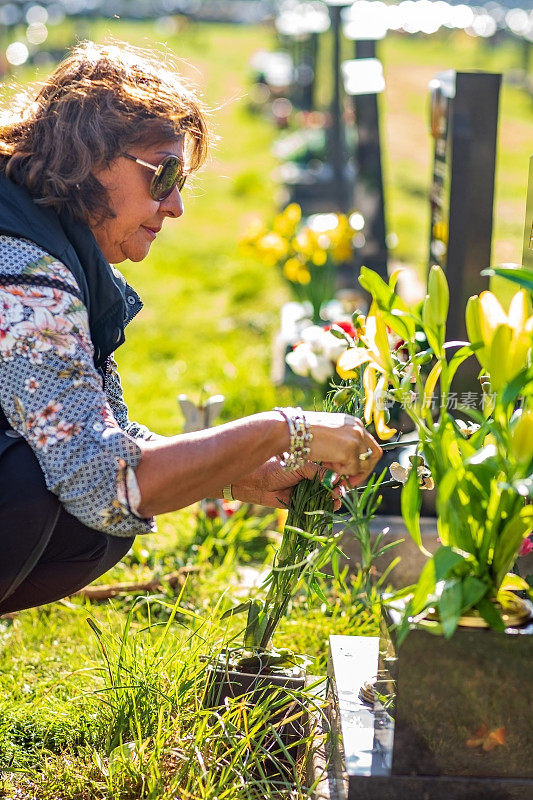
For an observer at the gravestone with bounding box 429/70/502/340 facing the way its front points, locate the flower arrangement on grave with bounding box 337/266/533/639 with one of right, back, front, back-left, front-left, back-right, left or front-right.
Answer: left

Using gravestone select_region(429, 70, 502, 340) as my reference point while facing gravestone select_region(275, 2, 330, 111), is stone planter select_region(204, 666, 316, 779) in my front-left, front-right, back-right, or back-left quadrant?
back-left

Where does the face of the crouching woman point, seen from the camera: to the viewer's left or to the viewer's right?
to the viewer's right

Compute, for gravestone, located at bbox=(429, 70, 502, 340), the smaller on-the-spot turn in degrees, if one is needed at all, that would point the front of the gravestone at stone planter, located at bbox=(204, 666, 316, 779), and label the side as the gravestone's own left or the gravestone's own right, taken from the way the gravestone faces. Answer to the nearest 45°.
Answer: approximately 90° to the gravestone's own left

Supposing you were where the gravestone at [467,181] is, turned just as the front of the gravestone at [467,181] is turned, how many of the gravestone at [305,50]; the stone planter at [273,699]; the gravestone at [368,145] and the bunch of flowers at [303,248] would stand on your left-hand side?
1

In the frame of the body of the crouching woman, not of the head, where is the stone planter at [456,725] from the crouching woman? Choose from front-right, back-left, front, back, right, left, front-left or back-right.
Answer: front-right

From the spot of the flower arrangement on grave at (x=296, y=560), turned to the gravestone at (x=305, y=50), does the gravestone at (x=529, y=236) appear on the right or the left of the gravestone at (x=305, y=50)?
right

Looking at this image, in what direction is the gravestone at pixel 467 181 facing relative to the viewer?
to the viewer's left

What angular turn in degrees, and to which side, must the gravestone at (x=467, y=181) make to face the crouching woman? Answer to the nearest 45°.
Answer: approximately 90° to its left

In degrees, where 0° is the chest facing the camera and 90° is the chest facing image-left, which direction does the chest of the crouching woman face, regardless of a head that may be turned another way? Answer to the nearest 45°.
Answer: approximately 270°

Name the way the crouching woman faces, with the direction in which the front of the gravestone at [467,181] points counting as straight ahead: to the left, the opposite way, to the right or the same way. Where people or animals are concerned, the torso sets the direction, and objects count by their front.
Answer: the opposite way

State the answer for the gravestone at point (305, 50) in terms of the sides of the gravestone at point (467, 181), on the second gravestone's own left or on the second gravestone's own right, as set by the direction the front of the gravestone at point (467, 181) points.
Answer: on the second gravestone's own right

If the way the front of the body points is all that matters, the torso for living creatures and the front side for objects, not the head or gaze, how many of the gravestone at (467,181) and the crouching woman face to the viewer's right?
1
